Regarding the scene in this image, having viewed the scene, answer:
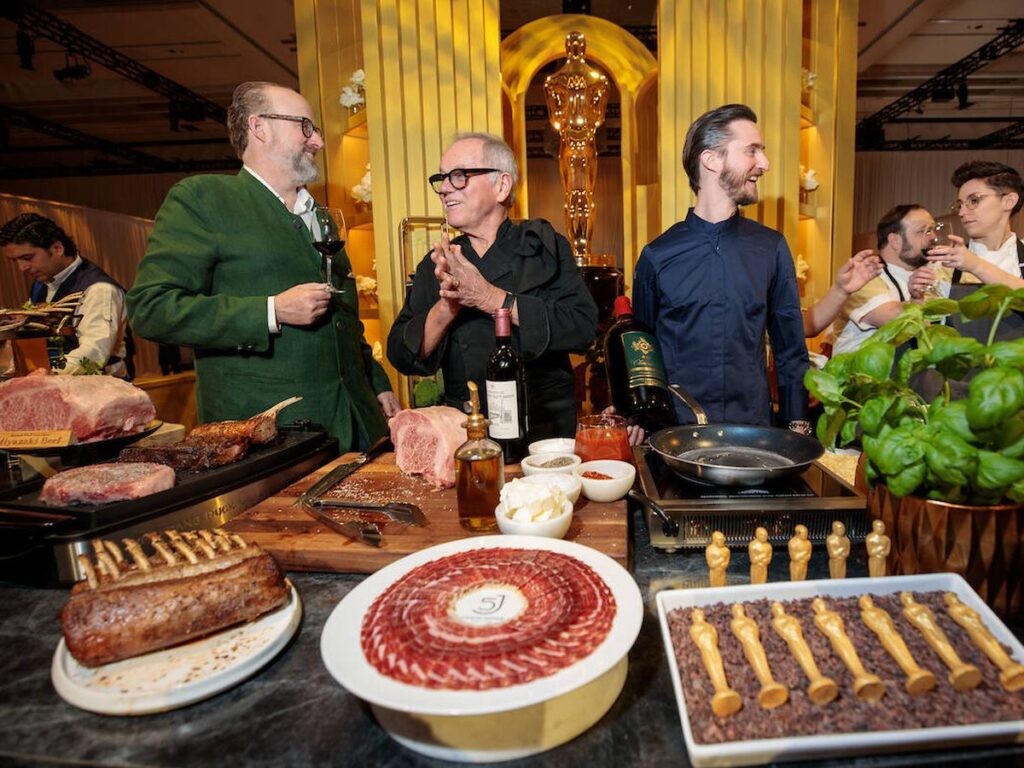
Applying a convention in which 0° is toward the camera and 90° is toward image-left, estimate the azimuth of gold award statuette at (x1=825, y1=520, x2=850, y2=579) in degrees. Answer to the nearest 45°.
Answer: approximately 0°

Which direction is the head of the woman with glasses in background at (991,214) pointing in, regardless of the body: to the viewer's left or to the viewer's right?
to the viewer's left

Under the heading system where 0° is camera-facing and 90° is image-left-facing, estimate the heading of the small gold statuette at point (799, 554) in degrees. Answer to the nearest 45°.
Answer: approximately 0°

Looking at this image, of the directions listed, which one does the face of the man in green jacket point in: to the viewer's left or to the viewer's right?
to the viewer's right

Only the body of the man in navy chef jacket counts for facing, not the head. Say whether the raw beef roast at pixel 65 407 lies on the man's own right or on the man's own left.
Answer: on the man's own right

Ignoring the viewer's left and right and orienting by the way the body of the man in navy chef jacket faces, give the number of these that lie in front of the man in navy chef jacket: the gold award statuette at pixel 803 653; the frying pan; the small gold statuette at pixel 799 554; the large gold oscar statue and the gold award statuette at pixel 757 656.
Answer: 4

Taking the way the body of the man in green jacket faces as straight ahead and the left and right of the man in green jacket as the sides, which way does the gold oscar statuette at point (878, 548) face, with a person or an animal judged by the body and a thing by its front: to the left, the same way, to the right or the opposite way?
to the right

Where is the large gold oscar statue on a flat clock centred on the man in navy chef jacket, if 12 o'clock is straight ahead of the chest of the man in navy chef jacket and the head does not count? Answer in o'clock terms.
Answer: The large gold oscar statue is roughly at 5 o'clock from the man in navy chef jacket.
